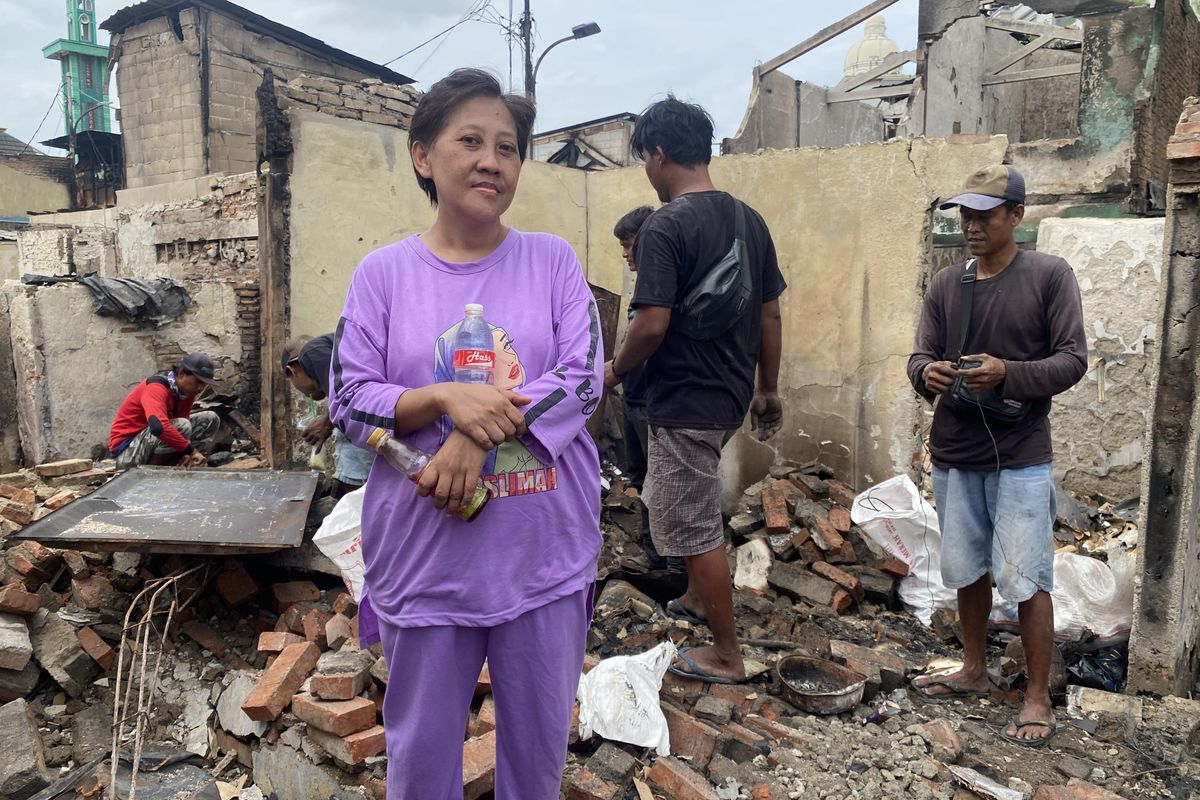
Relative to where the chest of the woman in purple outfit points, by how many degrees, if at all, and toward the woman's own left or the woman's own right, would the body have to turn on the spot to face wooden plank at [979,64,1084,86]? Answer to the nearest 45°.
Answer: approximately 135° to the woman's own left

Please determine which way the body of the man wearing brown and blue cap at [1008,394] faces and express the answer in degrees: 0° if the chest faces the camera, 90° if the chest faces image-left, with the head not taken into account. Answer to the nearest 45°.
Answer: approximately 45°

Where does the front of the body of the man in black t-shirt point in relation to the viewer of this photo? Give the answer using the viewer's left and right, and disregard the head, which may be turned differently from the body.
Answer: facing away from the viewer and to the left of the viewer

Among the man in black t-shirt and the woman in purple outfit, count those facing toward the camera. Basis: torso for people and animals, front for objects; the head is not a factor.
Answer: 1

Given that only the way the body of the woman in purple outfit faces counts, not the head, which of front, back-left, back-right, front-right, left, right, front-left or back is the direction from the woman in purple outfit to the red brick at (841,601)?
back-left

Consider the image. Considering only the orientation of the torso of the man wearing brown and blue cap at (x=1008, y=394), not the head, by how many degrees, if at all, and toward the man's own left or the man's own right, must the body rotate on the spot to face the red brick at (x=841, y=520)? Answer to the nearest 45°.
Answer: approximately 90° to the man's own right

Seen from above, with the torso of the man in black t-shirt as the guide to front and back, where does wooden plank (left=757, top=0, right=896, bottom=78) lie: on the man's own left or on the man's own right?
on the man's own right
